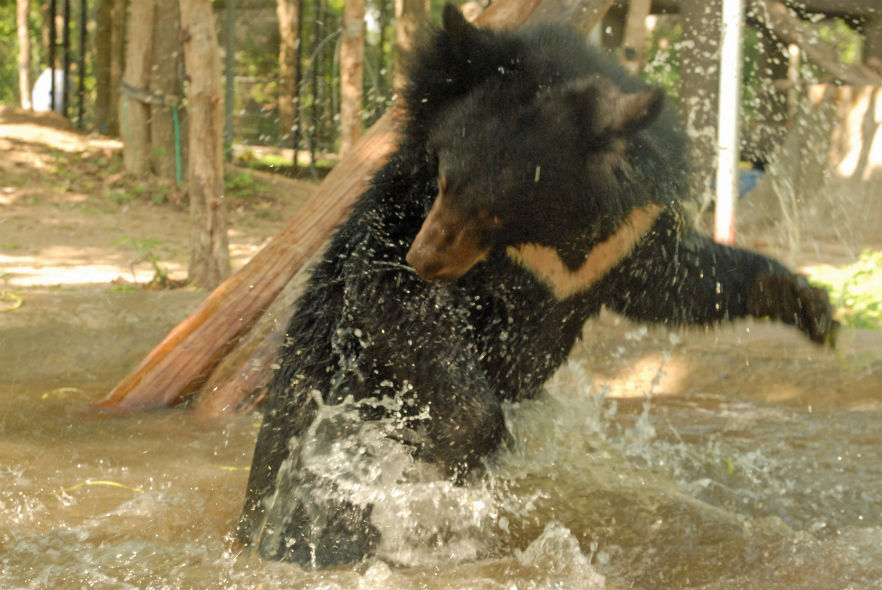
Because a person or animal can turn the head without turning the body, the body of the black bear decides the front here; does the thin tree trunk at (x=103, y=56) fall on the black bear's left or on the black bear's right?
on the black bear's right

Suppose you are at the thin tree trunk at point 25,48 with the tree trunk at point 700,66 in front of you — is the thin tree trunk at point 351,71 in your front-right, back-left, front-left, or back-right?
front-right

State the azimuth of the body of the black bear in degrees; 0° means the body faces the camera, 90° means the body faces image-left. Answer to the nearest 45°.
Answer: approximately 45°

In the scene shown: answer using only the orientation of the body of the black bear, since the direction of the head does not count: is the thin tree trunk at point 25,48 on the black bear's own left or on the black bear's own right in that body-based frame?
on the black bear's own right

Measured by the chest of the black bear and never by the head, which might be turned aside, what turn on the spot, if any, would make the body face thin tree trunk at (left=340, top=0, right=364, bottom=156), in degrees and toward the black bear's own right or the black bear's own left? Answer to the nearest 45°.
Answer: approximately 135° to the black bear's own right

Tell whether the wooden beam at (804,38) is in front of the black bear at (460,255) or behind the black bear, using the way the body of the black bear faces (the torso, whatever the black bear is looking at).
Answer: behind

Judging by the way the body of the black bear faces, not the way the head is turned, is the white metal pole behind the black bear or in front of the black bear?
behind

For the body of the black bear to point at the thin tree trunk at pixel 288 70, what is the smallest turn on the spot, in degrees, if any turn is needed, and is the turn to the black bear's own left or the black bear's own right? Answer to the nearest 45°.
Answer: approximately 135° to the black bear's own right

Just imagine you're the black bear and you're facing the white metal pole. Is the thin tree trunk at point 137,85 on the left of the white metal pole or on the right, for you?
left
